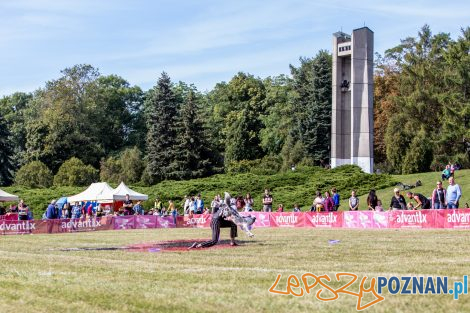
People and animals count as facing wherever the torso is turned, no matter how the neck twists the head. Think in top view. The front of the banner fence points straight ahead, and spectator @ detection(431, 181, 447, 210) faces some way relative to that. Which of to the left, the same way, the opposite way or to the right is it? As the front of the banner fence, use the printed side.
the same way

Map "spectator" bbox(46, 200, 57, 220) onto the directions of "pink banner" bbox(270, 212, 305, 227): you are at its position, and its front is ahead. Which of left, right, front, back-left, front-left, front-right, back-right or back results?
right

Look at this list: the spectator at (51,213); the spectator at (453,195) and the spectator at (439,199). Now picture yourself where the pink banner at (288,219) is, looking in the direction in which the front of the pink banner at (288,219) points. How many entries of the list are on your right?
1

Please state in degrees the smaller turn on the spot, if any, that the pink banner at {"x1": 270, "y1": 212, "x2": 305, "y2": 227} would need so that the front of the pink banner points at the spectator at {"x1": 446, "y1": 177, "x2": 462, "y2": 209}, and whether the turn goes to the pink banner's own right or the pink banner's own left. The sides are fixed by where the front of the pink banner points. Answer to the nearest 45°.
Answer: approximately 45° to the pink banner's own left

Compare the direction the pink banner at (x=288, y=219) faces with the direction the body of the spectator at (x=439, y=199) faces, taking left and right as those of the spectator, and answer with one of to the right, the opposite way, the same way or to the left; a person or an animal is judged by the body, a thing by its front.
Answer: the same way

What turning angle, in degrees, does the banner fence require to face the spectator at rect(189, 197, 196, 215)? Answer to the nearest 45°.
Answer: approximately 135° to its right

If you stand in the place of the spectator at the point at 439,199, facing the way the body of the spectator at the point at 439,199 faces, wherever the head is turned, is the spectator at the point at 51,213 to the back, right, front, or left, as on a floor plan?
right

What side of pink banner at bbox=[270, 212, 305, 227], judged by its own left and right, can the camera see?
front

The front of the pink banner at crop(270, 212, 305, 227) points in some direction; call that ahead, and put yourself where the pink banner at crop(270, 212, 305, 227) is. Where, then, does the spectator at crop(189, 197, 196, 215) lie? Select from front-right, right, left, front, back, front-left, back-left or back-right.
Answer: back-right
